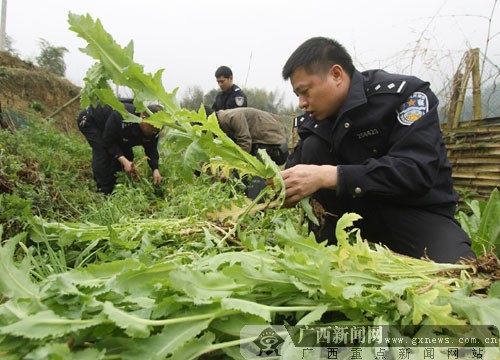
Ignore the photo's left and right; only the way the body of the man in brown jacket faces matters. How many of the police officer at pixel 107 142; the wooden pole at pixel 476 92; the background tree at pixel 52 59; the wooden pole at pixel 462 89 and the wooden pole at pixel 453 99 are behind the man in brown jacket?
3

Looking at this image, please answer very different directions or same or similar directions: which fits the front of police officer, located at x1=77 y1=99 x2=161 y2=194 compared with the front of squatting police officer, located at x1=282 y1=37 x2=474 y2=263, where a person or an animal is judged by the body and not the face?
very different directions

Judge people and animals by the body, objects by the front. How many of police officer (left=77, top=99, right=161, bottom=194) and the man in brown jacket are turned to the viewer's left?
1

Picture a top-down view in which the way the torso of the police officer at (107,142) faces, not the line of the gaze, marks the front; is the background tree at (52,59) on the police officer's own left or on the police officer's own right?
on the police officer's own left

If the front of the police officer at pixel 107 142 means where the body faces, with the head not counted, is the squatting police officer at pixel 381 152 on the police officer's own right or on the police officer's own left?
on the police officer's own right

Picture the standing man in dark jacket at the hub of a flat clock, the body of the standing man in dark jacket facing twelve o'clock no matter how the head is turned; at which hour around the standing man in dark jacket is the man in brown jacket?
The man in brown jacket is roughly at 10 o'clock from the standing man in dark jacket.

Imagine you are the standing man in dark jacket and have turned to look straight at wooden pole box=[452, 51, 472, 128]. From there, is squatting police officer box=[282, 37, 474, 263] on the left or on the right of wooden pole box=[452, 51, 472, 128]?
right

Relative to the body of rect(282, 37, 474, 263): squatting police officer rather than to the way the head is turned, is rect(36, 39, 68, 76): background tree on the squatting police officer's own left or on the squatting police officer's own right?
on the squatting police officer's own right

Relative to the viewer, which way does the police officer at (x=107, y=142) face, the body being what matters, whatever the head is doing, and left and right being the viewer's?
facing to the right of the viewer

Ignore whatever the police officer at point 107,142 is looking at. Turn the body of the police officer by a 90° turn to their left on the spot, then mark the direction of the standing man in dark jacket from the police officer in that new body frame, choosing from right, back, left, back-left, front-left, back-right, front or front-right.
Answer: right

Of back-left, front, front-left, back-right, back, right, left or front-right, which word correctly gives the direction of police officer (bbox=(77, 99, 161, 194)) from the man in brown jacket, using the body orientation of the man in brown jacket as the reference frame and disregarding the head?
front

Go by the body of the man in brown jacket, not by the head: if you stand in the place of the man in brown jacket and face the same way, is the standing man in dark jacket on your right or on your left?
on your right

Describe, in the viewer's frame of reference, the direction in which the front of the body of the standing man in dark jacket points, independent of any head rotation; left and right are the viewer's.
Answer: facing the viewer and to the left of the viewer

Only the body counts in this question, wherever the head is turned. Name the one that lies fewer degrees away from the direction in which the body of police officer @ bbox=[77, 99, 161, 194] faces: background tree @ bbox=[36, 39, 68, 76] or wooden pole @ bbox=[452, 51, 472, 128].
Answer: the wooden pole

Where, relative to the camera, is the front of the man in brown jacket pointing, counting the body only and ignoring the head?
to the viewer's left

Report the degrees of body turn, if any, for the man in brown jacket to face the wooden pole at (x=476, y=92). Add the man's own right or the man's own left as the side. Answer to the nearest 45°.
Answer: approximately 180°
